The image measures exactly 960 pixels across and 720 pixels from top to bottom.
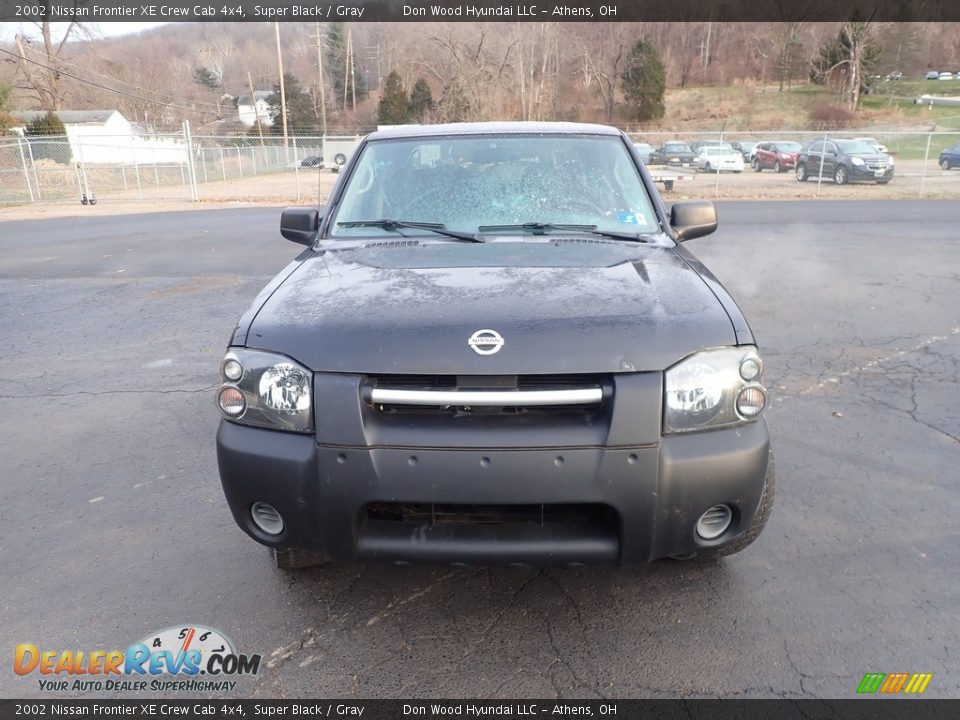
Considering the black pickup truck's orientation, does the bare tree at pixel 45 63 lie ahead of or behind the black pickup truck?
behind

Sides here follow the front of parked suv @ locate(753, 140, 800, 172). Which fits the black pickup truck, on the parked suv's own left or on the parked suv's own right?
on the parked suv's own right

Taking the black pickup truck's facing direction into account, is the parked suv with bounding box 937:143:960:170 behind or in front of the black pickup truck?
behind

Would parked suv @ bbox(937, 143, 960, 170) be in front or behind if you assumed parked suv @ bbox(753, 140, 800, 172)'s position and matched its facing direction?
in front

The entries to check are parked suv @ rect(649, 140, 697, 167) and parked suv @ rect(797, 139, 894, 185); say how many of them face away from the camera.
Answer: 0

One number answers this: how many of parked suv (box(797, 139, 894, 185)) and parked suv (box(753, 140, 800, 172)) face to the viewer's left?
0

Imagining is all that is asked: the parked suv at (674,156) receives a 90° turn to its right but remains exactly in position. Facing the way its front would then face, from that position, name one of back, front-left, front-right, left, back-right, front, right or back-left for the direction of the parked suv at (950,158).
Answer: back-left

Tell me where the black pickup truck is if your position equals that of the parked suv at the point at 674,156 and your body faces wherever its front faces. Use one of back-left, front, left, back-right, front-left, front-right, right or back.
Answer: front-right

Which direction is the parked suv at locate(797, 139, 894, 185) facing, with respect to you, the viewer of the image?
facing the viewer and to the right of the viewer

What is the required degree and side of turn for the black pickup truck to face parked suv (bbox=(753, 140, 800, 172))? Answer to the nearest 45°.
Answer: approximately 180°

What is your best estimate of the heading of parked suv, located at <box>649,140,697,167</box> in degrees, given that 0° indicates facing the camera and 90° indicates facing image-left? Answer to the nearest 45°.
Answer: approximately 315°
